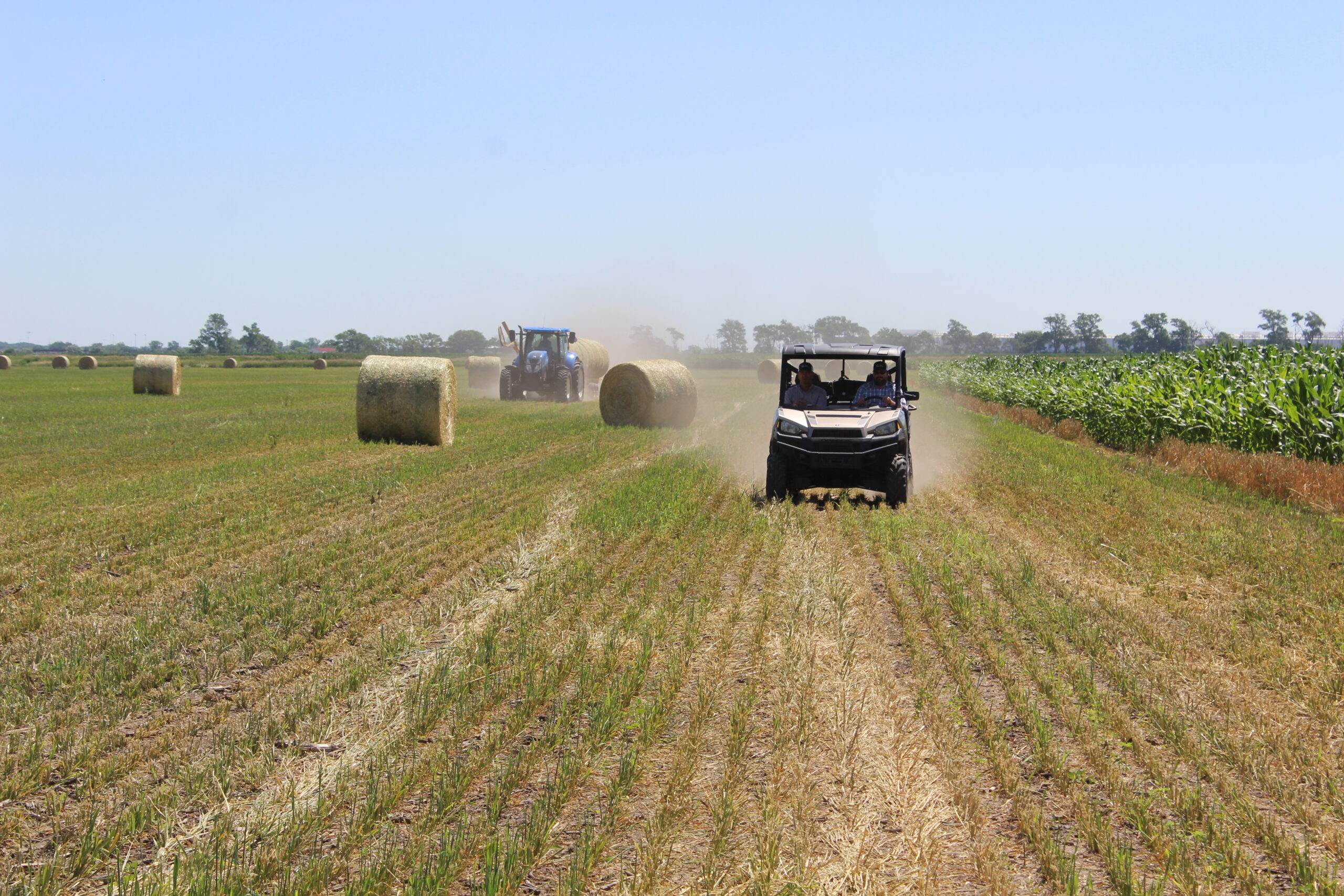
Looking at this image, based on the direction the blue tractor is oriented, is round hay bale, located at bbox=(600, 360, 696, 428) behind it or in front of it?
in front

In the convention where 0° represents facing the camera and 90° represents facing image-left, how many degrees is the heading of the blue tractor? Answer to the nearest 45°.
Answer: approximately 0°

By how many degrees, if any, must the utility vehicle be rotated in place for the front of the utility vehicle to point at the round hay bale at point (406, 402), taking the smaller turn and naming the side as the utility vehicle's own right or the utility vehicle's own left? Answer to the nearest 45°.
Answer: approximately 135° to the utility vehicle's own right

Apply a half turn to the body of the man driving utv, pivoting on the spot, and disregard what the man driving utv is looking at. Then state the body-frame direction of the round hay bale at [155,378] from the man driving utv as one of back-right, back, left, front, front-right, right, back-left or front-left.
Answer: front-left

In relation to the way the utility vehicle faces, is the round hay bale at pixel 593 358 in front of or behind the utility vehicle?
behind

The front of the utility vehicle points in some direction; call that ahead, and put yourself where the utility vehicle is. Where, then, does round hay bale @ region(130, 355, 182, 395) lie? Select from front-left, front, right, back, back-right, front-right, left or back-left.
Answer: back-right

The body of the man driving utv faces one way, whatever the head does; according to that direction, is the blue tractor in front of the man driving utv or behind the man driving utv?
behind

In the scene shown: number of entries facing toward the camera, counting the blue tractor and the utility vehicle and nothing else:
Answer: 2

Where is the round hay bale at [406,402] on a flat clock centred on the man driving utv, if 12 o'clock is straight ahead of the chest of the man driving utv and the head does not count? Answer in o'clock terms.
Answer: The round hay bale is roughly at 4 o'clock from the man driving utv.

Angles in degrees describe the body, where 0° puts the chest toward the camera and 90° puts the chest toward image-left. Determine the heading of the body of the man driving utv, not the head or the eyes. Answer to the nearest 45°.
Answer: approximately 0°

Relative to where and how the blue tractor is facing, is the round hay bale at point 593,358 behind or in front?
behind

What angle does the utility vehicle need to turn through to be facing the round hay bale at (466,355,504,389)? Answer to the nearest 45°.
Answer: approximately 135° to its right

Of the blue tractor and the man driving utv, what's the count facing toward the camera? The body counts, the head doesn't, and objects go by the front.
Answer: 2

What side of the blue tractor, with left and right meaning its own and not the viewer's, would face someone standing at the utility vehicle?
front

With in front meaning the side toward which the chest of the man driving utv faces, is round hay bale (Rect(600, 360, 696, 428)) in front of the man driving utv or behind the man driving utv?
behind
